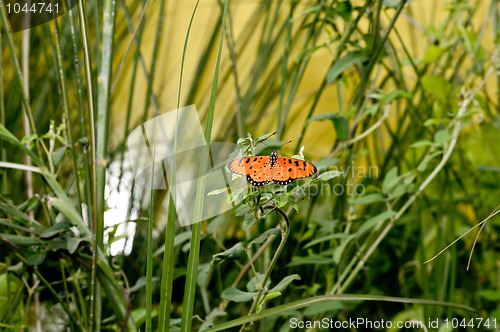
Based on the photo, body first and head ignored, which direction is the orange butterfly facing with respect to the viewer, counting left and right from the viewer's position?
facing away from the viewer
